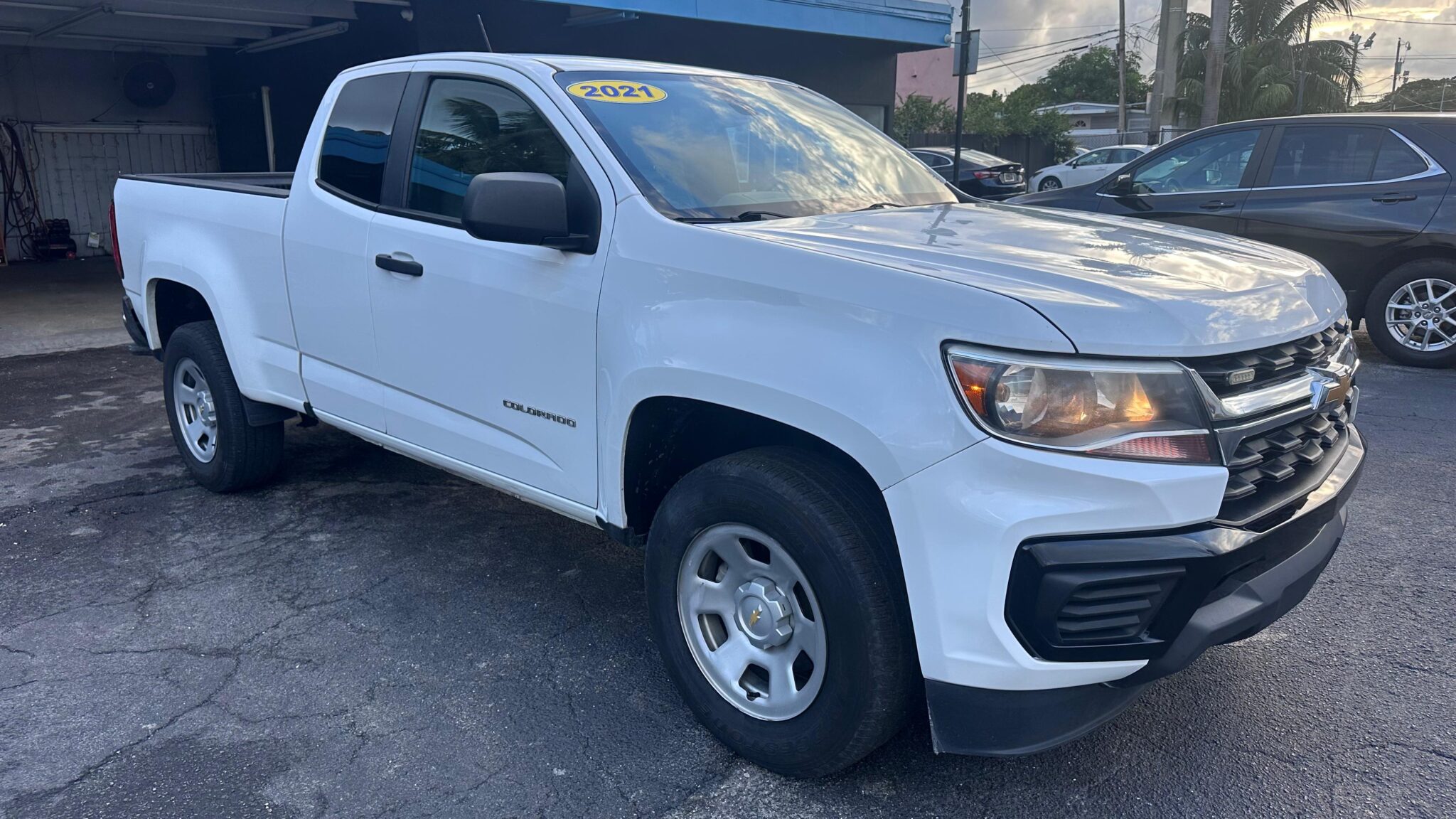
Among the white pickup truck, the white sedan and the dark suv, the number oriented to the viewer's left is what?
2

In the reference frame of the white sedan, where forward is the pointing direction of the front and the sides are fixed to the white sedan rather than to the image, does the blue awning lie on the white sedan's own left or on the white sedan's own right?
on the white sedan's own left

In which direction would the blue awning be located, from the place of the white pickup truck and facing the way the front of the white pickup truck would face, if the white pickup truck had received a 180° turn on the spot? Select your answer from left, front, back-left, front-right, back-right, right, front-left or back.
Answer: front-right

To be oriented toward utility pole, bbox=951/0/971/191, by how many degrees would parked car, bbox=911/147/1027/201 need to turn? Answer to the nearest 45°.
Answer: approximately 135° to its left

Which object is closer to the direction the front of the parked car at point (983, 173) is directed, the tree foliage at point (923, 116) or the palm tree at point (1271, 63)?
the tree foliage

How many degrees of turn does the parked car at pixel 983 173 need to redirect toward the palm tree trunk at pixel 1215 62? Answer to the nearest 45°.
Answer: approximately 90° to its right

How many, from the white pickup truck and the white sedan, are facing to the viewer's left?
1

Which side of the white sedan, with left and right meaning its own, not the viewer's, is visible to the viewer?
left

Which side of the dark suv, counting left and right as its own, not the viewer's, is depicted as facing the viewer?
left

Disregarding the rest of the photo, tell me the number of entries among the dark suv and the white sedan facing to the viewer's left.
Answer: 2
